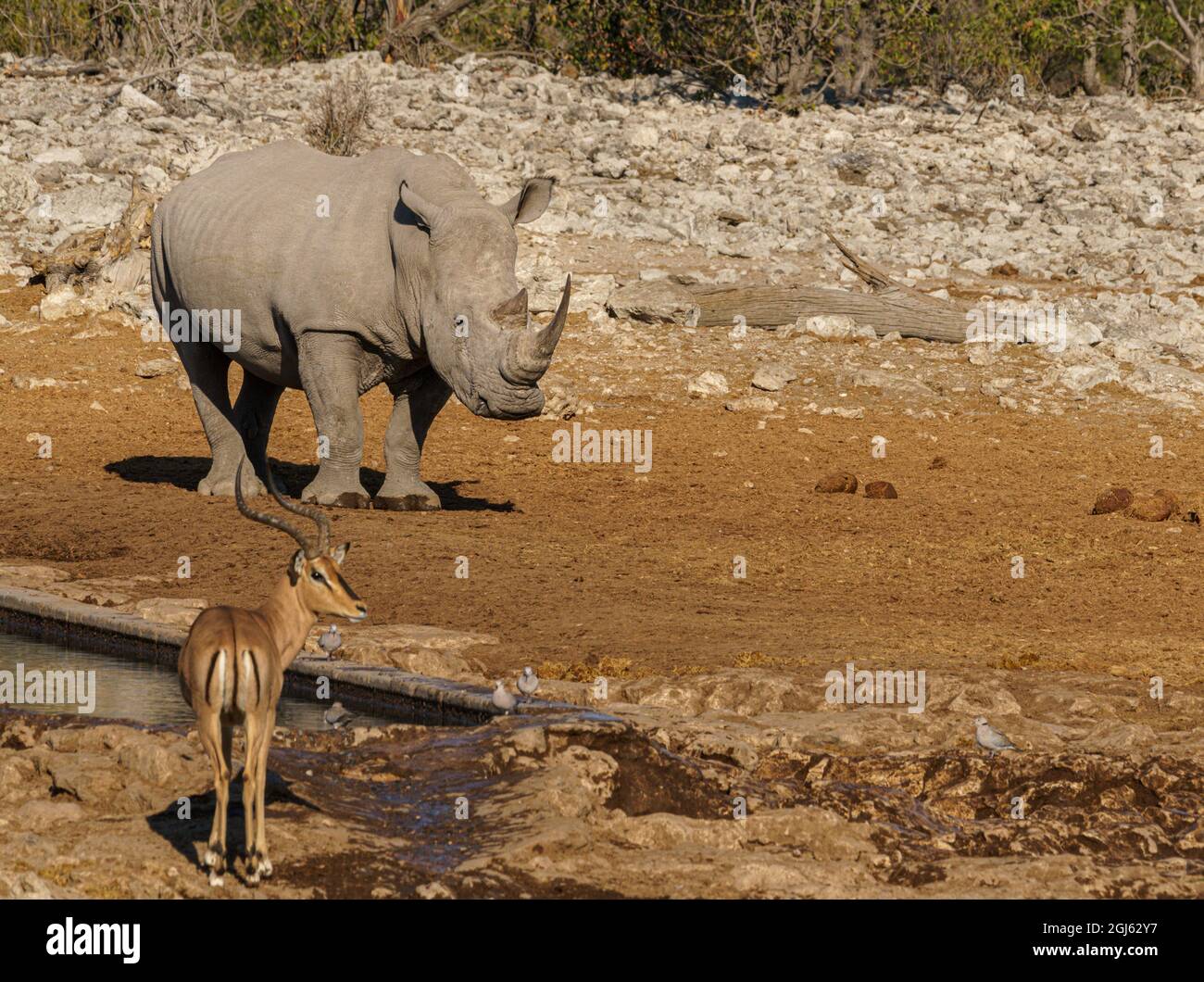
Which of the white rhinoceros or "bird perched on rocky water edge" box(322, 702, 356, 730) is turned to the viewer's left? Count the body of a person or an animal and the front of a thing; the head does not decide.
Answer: the bird perched on rocky water edge

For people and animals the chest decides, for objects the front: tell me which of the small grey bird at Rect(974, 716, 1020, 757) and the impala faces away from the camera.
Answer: the impala

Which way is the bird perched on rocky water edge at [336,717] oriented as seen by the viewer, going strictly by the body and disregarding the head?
to the viewer's left

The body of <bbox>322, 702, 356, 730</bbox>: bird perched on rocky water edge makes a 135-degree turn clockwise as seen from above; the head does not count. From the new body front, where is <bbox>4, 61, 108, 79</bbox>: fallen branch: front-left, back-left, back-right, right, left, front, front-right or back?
front-left

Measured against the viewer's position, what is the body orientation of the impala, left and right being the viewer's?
facing away from the viewer

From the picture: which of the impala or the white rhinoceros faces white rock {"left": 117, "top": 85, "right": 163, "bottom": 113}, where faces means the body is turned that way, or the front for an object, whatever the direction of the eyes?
the impala

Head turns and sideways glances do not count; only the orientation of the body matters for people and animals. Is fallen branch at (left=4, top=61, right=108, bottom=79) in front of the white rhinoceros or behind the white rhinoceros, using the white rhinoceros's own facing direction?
behind

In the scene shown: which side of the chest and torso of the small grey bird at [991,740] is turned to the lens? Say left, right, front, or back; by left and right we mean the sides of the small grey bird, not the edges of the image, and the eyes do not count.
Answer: left

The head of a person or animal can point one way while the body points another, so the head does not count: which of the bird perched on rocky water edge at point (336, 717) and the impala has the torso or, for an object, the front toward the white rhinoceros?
the impala
